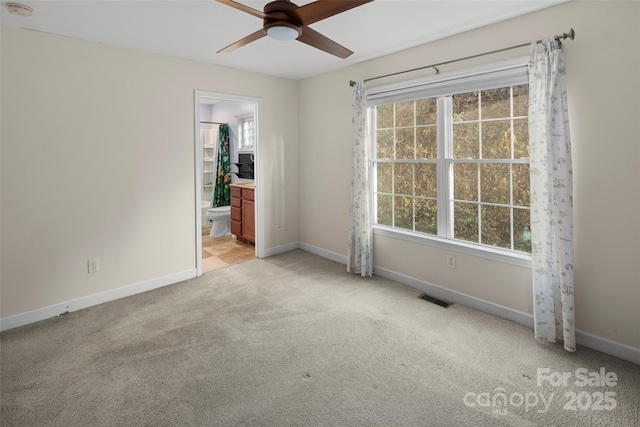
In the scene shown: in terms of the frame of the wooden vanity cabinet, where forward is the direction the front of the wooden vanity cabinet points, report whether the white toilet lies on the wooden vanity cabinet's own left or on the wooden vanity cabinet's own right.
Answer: on the wooden vanity cabinet's own right

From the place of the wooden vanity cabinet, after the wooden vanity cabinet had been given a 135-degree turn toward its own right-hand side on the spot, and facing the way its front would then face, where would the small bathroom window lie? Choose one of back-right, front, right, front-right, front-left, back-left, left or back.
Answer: front

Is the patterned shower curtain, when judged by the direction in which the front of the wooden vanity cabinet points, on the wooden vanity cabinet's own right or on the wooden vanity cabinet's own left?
on the wooden vanity cabinet's own right

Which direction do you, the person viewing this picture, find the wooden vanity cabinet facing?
facing the viewer and to the left of the viewer

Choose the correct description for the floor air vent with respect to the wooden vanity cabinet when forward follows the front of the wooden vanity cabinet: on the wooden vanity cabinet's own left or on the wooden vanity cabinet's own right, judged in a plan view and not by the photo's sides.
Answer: on the wooden vanity cabinet's own left
